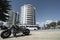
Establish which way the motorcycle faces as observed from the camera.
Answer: facing the viewer and to the left of the viewer
